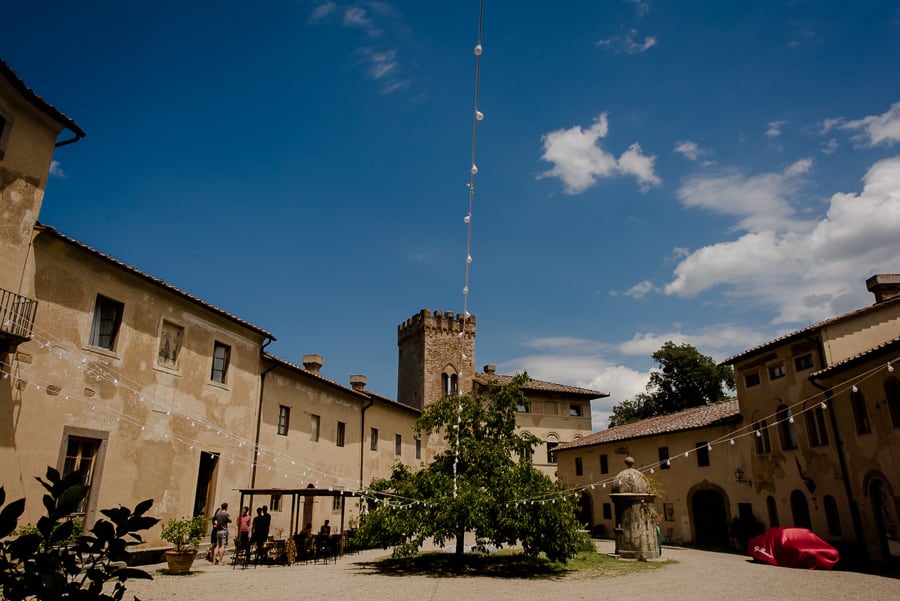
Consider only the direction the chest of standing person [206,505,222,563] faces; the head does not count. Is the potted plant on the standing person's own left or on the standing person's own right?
on the standing person's own right

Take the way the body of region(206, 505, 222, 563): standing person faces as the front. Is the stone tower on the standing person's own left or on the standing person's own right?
on the standing person's own left

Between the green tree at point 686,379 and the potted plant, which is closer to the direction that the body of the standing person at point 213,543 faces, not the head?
the green tree

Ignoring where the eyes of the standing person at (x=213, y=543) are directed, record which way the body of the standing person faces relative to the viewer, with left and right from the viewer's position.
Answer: facing to the right of the viewer

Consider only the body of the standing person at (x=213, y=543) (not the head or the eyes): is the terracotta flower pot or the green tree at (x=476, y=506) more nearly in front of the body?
the green tree

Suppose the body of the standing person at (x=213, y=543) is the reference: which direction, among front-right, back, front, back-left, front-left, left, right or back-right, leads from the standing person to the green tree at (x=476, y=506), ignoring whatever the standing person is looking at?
front-right

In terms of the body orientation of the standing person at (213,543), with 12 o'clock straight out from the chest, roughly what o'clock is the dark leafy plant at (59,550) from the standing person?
The dark leafy plant is roughly at 3 o'clock from the standing person.

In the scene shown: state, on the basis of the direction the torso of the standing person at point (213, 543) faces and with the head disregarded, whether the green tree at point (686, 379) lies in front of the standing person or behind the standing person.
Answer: in front

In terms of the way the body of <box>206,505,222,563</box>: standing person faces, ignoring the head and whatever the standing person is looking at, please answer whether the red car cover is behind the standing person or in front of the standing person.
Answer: in front
